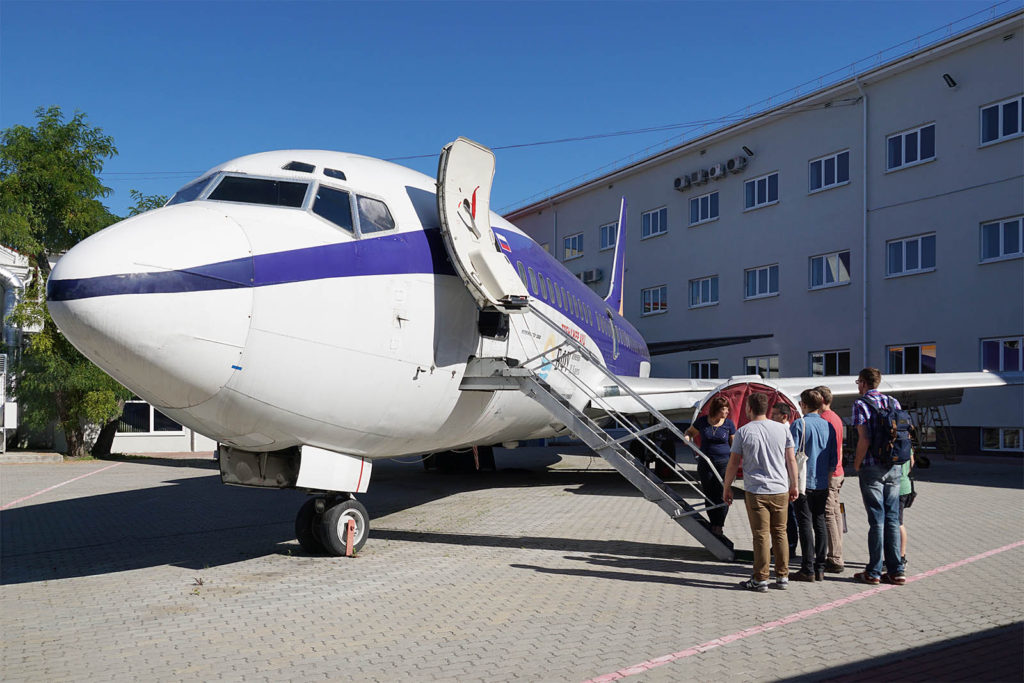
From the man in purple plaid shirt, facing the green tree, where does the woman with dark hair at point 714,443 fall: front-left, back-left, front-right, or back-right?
front-right

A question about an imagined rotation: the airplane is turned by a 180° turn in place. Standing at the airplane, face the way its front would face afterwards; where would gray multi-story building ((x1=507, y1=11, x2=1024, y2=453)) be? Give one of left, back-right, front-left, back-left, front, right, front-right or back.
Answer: front

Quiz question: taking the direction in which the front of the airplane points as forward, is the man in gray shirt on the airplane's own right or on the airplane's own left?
on the airplane's own left

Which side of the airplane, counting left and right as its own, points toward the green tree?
right

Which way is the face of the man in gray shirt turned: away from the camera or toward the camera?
away from the camera

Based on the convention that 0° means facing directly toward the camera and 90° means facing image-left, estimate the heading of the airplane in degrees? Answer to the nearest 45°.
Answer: approximately 45°

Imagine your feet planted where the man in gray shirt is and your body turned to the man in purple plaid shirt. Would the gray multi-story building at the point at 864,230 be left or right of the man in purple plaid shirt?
left
